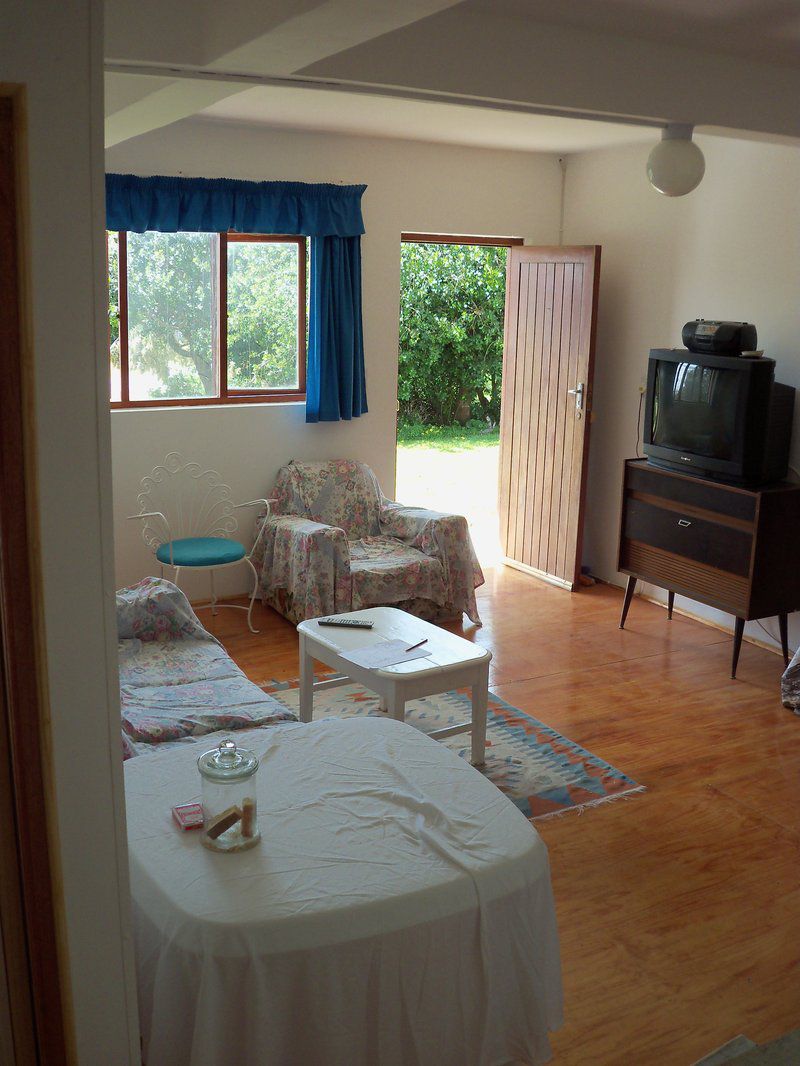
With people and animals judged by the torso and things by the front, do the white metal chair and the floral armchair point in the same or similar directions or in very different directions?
same or similar directions

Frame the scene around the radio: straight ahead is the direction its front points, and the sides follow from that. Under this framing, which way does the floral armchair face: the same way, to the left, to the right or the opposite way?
to the left

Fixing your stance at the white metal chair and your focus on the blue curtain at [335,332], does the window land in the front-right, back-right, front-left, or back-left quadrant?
front-left

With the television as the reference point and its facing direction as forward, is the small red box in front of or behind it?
in front

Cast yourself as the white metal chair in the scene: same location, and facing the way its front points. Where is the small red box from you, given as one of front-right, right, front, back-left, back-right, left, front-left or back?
front-right

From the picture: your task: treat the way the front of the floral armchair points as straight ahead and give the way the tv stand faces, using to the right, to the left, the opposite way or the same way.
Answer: to the right

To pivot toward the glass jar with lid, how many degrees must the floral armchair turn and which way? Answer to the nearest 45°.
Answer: approximately 45° to its right

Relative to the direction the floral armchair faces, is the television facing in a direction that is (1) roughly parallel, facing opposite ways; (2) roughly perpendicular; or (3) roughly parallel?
roughly perpendicular

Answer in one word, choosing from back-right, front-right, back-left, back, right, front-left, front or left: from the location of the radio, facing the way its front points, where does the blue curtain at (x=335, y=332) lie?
front-right

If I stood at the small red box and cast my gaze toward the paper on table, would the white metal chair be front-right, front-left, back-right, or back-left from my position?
front-left

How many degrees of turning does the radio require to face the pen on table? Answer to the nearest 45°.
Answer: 0° — it already faces it

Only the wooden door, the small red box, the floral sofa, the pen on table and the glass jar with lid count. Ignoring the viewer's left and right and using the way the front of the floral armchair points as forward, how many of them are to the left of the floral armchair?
1

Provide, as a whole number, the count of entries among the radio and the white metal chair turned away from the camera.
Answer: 0

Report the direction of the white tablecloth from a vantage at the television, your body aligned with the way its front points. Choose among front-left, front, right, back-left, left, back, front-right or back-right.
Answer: front-left

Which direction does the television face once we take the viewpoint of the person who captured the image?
facing the viewer and to the left of the viewer

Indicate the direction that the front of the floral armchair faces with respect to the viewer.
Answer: facing the viewer and to the right of the viewer

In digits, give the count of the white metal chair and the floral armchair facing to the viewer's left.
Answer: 0
